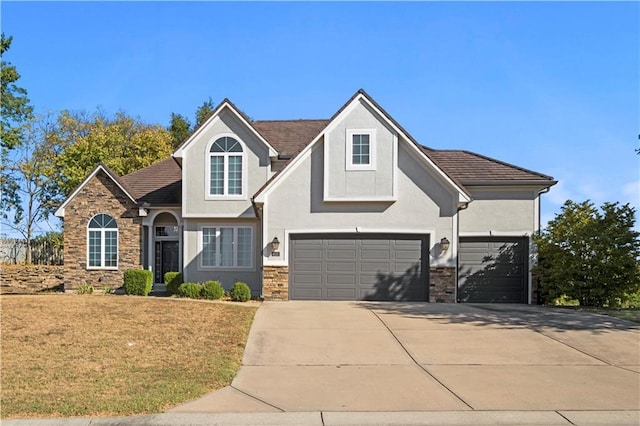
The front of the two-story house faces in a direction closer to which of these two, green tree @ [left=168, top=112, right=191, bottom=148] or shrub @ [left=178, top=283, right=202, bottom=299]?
the shrub

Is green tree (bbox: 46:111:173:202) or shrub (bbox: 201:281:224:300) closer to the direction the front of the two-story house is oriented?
the shrub

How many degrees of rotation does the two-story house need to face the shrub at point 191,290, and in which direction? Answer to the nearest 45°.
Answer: approximately 90° to its right

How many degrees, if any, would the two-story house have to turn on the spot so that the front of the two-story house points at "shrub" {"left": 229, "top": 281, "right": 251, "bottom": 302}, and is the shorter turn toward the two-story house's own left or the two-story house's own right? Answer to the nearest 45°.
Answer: approximately 45° to the two-story house's own right

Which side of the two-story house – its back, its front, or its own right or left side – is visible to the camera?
front

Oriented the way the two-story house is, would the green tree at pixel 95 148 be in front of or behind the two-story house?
behind

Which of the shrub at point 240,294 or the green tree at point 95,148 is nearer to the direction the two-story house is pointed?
the shrub

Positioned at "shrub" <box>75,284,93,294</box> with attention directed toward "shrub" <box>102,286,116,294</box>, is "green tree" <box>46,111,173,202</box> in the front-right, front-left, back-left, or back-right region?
back-left
